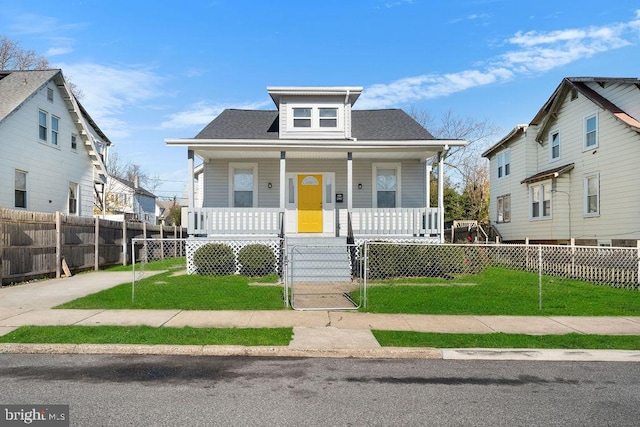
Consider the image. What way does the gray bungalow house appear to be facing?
toward the camera

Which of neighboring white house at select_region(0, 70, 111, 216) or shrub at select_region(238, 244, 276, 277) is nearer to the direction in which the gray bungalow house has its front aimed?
the shrub

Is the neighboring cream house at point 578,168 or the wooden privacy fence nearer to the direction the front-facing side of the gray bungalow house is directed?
the wooden privacy fence

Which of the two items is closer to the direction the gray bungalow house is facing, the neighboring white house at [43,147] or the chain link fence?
the chain link fence

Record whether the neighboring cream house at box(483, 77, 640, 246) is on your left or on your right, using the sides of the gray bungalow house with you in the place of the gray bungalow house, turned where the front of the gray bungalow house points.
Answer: on your left

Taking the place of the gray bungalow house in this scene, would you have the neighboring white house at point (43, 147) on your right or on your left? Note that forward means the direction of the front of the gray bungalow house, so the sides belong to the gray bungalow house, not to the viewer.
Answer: on your right

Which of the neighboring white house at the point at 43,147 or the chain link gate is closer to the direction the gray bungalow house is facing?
the chain link gate

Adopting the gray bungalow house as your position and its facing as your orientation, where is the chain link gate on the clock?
The chain link gate is roughly at 12 o'clock from the gray bungalow house.
